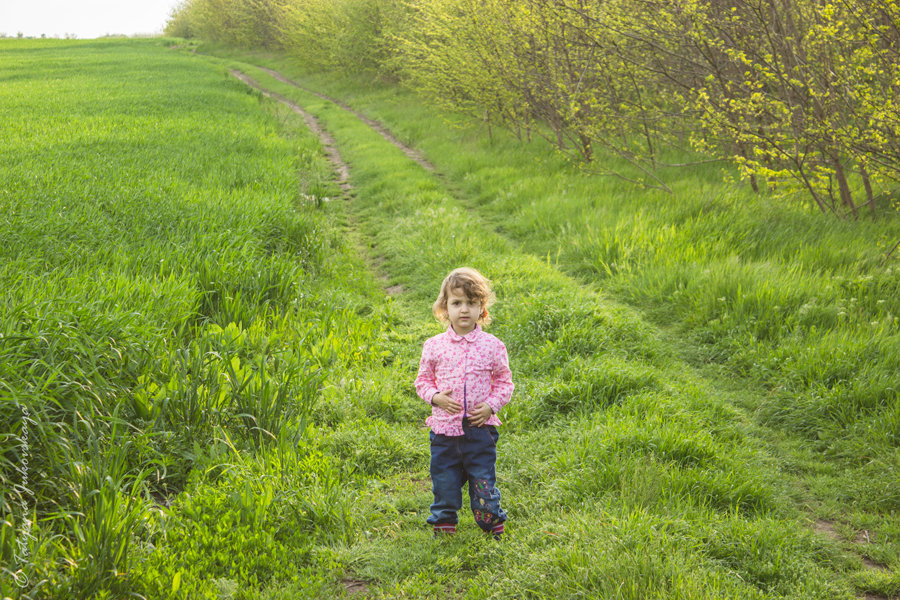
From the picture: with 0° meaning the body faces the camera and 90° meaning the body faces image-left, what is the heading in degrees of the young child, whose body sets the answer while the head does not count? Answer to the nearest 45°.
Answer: approximately 0°
